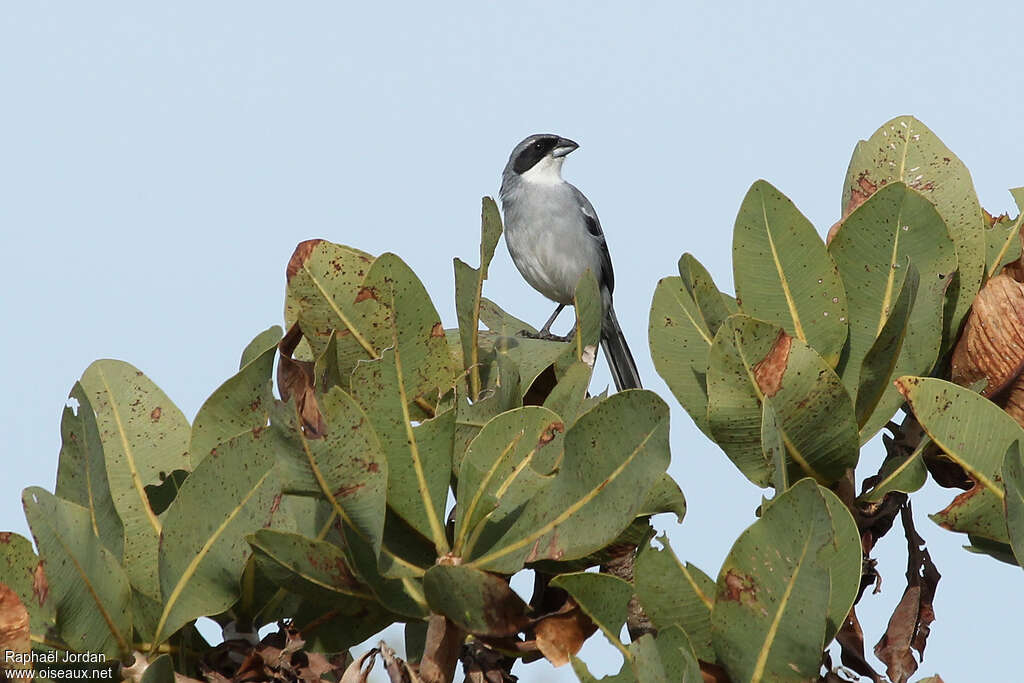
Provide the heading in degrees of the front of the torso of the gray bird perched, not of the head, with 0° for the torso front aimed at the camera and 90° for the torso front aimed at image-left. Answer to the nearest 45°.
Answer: approximately 45°

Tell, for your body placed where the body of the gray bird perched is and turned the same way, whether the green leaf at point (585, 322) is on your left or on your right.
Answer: on your left

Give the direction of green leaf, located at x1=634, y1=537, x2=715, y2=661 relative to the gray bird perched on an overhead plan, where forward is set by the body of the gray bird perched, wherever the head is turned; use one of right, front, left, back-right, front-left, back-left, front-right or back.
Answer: front-left

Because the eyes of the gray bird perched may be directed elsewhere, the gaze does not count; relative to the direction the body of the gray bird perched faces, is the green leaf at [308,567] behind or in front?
in front

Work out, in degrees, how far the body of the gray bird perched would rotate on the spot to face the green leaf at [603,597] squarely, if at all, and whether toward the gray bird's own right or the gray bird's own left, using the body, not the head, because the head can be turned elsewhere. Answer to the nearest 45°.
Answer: approximately 45° to the gray bird's own left

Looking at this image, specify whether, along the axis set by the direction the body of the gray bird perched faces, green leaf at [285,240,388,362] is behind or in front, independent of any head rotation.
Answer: in front

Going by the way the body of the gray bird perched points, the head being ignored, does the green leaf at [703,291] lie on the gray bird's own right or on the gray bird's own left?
on the gray bird's own left
